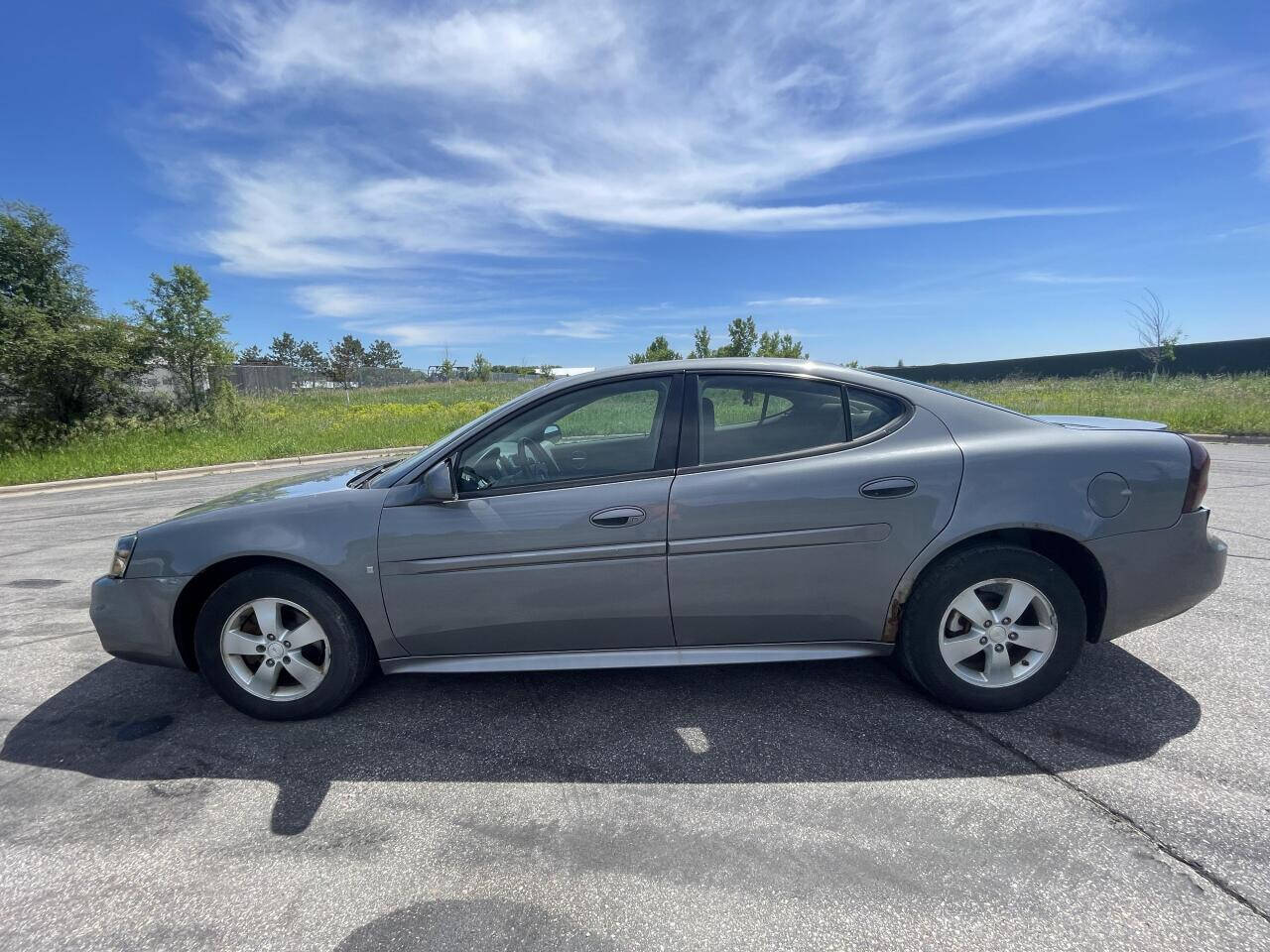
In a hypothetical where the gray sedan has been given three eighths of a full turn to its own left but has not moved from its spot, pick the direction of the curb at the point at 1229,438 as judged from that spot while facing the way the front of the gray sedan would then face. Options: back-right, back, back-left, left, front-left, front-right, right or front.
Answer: left

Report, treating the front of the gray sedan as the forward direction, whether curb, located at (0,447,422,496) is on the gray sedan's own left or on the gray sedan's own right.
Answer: on the gray sedan's own right

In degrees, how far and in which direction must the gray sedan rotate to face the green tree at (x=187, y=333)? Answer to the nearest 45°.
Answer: approximately 45° to its right

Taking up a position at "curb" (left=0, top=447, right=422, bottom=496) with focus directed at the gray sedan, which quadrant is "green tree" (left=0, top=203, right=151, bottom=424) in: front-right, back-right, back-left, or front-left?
back-right

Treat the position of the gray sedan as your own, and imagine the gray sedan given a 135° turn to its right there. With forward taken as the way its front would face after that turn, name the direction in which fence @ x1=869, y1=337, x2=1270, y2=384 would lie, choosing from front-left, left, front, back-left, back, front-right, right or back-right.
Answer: front

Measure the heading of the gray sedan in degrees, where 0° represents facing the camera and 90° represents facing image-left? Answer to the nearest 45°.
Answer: approximately 90°

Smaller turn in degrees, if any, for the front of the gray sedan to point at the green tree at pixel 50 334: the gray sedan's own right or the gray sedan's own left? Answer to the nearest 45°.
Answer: approximately 45° to the gray sedan's own right
